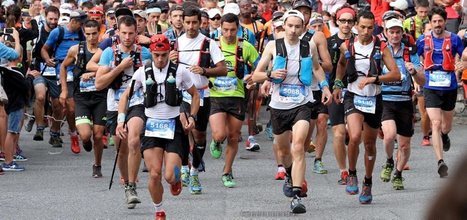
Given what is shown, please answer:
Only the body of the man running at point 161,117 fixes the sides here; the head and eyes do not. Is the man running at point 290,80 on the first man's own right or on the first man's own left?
on the first man's own left

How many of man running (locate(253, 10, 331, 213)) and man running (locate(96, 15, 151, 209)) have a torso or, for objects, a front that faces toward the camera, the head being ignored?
2

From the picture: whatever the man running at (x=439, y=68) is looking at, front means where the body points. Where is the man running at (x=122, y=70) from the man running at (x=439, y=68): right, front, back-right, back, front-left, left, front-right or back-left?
front-right

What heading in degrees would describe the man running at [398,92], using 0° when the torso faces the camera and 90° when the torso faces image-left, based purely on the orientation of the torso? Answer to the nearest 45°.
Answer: approximately 0°

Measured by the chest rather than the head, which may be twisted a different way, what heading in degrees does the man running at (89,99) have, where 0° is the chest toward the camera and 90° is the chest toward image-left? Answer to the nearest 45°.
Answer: approximately 0°

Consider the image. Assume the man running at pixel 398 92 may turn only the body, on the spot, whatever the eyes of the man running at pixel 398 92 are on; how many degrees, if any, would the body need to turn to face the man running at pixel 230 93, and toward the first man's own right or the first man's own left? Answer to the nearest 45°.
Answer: approximately 90° to the first man's own right
